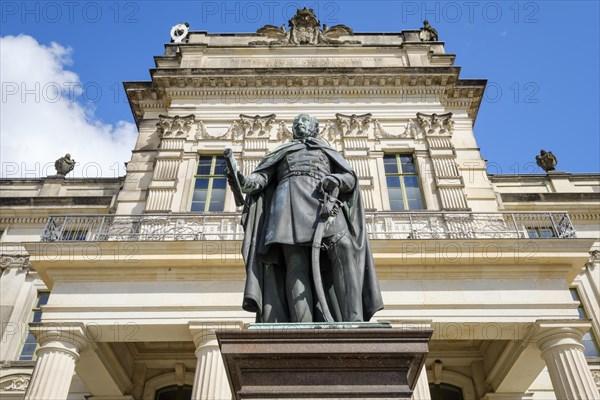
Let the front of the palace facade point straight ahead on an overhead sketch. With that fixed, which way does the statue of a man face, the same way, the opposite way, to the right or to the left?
the same way

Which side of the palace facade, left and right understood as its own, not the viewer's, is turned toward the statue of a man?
front

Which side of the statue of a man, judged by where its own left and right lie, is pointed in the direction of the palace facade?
back

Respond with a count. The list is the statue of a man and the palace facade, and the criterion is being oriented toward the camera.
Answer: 2

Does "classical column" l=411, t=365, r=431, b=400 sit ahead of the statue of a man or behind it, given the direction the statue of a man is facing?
behind

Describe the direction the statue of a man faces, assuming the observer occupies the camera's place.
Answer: facing the viewer
